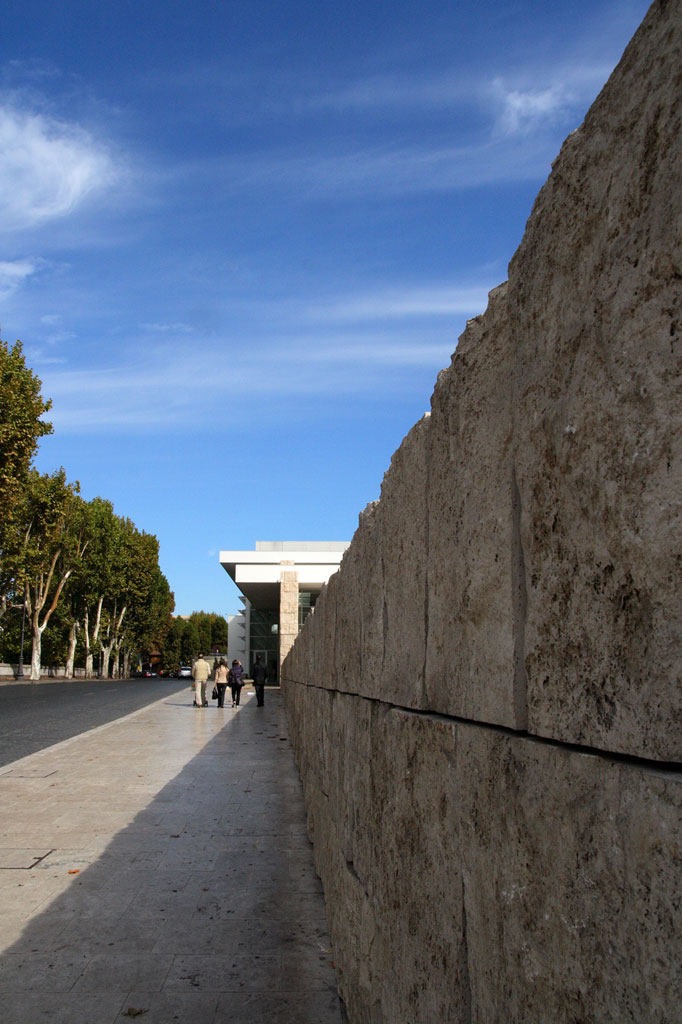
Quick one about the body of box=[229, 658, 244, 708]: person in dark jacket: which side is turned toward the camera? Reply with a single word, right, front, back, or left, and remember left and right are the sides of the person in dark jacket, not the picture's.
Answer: back

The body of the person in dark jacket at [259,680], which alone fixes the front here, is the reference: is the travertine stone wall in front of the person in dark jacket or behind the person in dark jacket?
behind

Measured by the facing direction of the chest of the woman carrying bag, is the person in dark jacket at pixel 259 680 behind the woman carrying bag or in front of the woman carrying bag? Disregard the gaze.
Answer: behind

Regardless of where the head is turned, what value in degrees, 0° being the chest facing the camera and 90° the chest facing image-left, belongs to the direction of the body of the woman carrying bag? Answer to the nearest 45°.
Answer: approximately 180°

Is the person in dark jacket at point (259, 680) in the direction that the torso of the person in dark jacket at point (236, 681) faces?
no

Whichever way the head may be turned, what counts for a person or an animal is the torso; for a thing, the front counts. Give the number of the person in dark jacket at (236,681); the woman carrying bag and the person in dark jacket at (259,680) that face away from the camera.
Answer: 3

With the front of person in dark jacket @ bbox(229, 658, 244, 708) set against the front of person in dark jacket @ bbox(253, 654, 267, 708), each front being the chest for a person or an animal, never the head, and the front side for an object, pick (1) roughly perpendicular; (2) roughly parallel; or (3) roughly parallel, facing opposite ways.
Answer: roughly parallel

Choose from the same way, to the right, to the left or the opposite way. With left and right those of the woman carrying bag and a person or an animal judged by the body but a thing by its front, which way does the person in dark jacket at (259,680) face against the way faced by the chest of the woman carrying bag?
the same way

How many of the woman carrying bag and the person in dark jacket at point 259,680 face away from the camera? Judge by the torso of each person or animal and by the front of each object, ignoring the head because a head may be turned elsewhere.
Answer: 2

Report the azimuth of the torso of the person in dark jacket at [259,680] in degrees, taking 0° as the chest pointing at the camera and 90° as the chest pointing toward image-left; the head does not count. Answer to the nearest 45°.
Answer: approximately 180°

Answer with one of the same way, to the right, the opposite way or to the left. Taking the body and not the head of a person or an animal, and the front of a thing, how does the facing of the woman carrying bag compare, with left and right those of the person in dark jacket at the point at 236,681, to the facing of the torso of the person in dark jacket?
the same way
